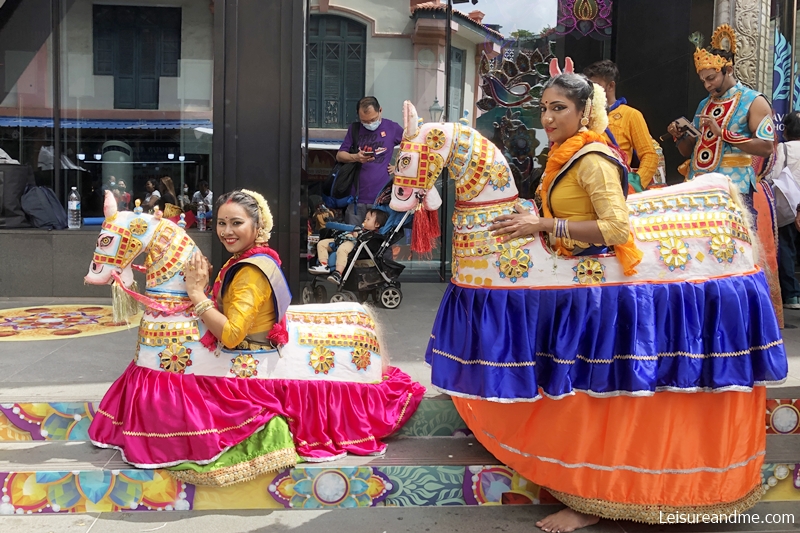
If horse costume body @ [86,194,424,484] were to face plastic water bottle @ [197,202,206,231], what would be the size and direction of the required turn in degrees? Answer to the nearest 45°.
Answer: approximately 90° to its right

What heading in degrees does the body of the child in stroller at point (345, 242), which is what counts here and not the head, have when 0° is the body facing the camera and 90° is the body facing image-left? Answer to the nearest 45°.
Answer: approximately 45°

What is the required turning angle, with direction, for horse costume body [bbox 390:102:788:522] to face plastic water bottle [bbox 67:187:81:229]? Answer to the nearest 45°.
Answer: approximately 45° to its right

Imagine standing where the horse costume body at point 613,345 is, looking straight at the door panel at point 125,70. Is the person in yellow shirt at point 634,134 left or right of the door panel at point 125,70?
right

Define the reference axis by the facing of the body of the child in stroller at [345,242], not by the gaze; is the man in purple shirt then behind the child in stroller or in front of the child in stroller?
behind

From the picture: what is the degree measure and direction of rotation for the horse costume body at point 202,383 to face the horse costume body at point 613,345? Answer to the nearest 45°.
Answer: approximately 180°

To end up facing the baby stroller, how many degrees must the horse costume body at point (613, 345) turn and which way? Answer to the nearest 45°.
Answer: approximately 45° to its right

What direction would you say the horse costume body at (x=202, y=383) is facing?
to the viewer's left

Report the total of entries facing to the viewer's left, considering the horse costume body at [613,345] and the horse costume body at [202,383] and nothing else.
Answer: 2

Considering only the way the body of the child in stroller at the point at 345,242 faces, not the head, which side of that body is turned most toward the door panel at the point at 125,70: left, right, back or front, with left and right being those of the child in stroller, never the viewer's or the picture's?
right

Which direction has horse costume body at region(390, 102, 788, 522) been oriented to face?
to the viewer's left

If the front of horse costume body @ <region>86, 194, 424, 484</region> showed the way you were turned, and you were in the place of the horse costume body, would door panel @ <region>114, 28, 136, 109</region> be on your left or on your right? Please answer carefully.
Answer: on your right
